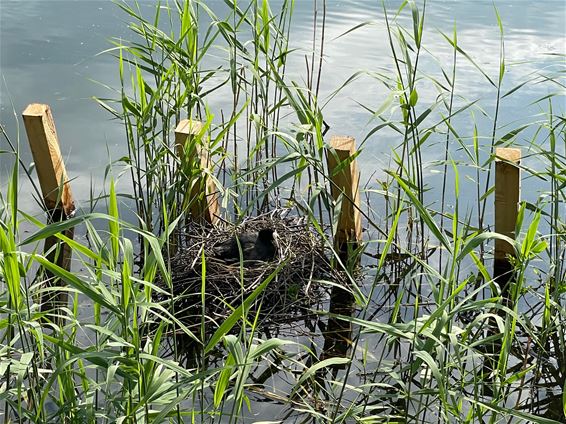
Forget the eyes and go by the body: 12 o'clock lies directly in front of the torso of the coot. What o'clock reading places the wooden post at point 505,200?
The wooden post is roughly at 12 o'clock from the coot.

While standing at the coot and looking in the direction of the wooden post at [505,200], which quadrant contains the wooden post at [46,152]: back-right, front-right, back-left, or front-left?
back-left

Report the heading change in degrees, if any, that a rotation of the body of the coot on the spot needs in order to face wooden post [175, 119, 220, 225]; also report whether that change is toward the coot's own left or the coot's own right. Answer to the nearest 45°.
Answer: approximately 135° to the coot's own left

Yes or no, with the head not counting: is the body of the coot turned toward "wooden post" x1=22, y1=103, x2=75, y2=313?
no

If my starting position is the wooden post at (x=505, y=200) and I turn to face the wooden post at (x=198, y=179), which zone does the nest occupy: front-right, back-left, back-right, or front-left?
front-left

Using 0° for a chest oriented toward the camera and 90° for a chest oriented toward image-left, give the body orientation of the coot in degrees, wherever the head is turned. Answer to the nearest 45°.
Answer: approximately 270°
